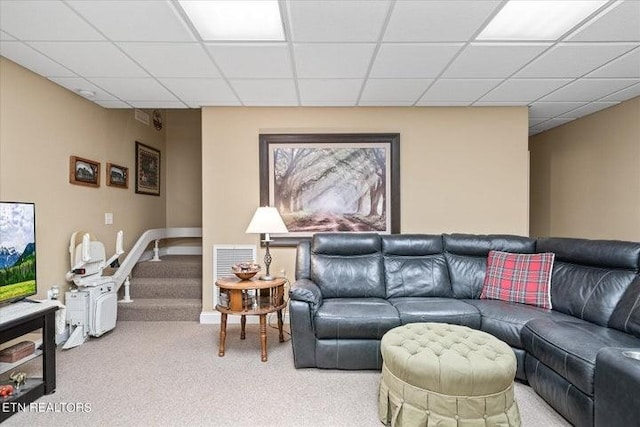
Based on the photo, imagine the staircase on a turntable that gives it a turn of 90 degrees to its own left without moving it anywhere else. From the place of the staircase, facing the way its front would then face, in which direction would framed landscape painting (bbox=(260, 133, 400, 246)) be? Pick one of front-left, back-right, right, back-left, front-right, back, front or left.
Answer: front-right

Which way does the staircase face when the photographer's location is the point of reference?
facing the viewer

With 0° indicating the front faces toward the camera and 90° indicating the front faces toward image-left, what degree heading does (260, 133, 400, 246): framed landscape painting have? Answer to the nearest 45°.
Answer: approximately 0°

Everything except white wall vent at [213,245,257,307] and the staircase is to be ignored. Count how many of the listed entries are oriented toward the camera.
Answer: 2

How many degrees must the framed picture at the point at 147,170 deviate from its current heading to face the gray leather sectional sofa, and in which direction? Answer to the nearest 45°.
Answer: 0° — it already faces it

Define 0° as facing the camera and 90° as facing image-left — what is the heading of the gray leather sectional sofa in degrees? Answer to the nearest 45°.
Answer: approximately 45°

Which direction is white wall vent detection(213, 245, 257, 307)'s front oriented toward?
toward the camera

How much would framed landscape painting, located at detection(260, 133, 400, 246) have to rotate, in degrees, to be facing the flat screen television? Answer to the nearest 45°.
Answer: approximately 45° to its right

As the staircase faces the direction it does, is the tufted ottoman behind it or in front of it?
in front

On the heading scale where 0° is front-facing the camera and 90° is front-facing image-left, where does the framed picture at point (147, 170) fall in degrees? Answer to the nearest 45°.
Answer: approximately 315°

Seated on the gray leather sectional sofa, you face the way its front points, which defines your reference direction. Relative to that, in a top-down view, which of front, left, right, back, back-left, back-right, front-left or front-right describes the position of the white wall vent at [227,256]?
front-right

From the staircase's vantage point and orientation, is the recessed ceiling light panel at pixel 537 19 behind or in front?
in front

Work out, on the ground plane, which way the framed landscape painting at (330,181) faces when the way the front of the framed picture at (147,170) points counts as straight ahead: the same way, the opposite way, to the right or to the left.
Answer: to the right

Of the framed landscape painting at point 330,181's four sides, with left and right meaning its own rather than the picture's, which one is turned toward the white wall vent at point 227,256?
right
